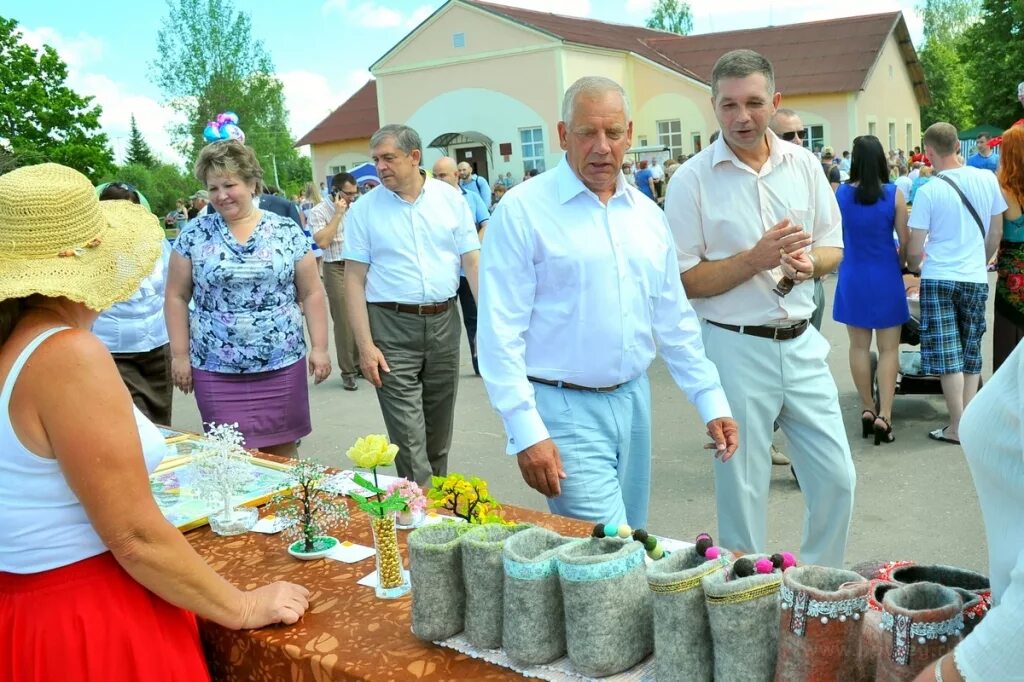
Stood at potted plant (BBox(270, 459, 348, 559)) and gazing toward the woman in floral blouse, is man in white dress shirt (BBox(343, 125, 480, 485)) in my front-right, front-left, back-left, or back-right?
front-right

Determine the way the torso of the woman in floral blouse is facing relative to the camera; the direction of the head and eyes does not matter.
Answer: toward the camera

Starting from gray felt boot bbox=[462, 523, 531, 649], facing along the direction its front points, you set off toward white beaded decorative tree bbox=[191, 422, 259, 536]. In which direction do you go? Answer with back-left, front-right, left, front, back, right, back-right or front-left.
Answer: front-left

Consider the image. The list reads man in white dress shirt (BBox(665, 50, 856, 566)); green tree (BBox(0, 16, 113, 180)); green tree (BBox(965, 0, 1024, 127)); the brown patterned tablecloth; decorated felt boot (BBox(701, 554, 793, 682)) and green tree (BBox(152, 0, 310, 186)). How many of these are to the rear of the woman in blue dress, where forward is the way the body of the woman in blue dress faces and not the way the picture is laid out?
3

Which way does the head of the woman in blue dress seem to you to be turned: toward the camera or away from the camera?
away from the camera

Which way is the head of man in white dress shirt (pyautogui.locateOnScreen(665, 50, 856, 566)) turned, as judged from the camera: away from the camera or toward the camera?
toward the camera

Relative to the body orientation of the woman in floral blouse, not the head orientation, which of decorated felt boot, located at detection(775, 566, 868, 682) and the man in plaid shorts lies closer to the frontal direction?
the decorated felt boot

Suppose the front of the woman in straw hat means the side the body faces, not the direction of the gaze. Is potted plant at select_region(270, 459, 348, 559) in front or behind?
in front

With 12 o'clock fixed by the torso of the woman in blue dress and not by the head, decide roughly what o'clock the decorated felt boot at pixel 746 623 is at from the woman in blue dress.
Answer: The decorated felt boot is roughly at 6 o'clock from the woman in blue dress.

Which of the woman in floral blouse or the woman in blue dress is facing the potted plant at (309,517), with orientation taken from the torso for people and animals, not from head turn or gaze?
the woman in floral blouse

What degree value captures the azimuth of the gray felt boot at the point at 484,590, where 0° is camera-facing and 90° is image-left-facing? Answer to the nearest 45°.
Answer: approximately 180°

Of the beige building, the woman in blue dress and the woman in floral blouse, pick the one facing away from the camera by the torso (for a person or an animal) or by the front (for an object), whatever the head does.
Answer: the woman in blue dress

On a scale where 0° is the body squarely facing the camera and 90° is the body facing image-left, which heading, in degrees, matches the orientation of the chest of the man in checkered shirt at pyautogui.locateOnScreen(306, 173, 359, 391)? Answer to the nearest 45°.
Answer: approximately 315°
